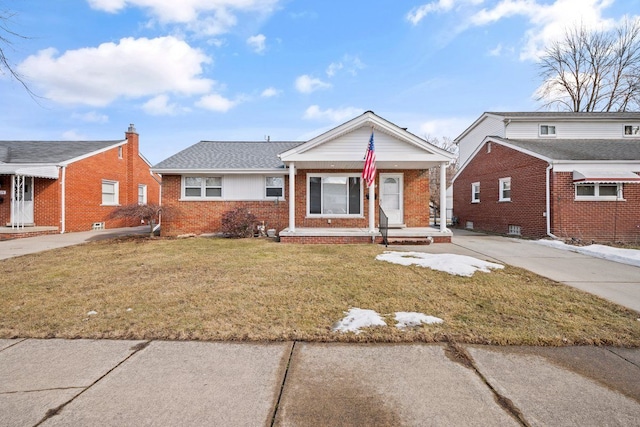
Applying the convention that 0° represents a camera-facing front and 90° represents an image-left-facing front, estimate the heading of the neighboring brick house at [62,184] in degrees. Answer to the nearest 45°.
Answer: approximately 45°

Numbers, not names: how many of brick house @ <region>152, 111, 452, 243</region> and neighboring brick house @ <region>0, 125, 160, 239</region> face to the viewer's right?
0

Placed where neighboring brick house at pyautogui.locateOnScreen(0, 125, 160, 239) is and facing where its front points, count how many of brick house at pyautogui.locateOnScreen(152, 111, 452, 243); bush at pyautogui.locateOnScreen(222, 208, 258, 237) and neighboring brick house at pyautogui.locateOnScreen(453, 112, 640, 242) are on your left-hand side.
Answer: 3

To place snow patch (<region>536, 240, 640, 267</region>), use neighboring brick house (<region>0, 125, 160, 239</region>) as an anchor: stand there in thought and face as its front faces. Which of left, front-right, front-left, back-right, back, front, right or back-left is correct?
left

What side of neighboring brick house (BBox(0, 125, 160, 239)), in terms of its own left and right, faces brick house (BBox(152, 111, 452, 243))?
left

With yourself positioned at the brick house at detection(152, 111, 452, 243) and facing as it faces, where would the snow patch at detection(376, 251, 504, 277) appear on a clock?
The snow patch is roughly at 11 o'clock from the brick house.

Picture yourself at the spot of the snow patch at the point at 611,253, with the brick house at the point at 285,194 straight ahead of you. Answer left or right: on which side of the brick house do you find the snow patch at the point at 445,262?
left

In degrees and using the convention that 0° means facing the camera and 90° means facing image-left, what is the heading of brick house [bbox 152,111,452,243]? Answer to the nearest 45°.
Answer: approximately 0°

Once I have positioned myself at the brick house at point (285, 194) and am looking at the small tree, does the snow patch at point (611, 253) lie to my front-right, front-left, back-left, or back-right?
back-left

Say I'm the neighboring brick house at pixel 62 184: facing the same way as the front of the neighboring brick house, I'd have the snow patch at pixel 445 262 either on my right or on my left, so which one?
on my left

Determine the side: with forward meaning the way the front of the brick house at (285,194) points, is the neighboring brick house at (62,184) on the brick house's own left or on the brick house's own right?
on the brick house's own right
